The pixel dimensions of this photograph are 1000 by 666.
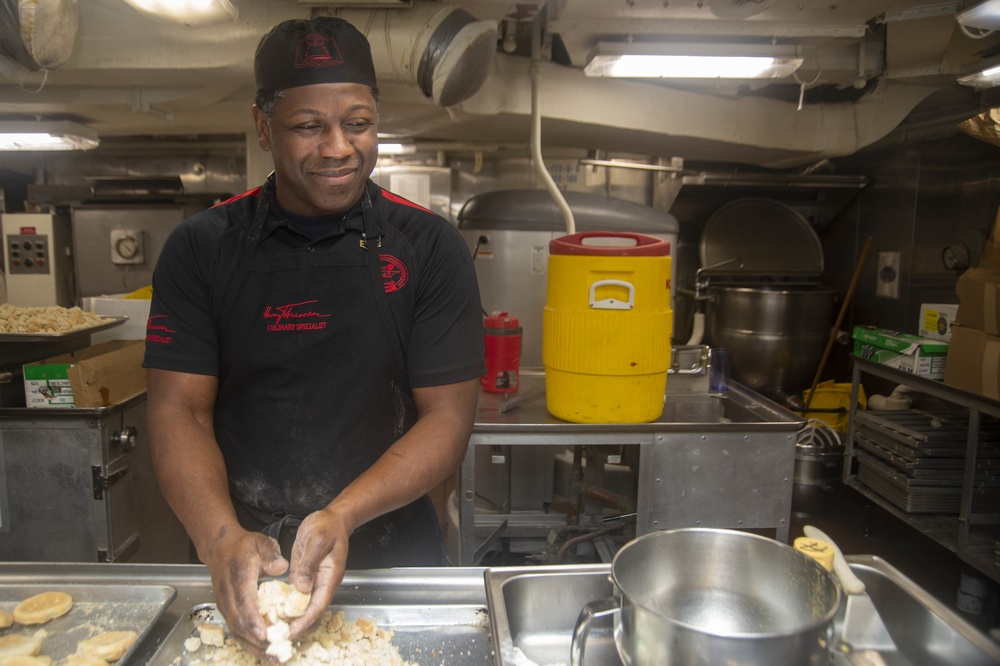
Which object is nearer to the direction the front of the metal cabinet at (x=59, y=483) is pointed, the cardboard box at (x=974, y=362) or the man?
the man

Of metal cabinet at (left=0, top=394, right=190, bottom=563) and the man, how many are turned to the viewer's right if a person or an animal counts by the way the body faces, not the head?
1

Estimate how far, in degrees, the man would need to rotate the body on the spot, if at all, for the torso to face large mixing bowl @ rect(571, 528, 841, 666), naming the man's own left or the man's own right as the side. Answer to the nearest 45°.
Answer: approximately 45° to the man's own left

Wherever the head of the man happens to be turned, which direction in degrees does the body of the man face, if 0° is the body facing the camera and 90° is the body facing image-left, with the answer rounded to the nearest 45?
approximately 0°

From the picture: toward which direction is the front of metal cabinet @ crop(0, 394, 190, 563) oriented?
to the viewer's right

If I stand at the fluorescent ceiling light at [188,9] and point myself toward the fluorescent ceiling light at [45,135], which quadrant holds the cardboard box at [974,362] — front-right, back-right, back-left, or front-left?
back-right

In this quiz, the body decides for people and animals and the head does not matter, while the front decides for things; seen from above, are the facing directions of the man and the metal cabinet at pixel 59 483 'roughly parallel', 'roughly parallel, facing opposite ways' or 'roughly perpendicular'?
roughly parallel
